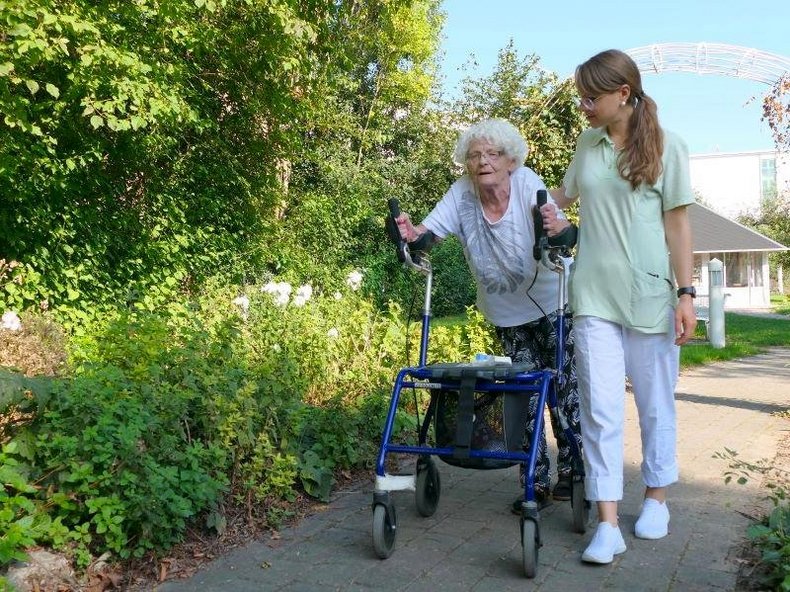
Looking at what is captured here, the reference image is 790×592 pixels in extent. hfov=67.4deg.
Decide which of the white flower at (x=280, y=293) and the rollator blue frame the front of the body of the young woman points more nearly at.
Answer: the rollator blue frame

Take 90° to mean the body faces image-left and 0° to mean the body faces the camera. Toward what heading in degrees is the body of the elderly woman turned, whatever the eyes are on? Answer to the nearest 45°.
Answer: approximately 0°

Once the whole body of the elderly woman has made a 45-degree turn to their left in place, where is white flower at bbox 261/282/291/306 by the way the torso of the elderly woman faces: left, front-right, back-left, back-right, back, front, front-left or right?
back

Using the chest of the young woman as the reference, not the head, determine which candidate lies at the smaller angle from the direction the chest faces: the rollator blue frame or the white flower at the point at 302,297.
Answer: the rollator blue frame

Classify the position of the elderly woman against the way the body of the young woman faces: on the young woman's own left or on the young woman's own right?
on the young woman's own right

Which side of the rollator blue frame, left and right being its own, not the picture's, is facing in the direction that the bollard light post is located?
back

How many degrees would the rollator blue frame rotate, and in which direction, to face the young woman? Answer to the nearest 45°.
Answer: approximately 135° to its left

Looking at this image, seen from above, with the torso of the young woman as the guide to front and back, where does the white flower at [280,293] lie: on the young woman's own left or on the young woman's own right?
on the young woman's own right

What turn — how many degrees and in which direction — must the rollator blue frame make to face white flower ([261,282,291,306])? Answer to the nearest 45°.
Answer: approximately 90° to its right

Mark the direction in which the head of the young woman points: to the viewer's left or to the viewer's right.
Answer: to the viewer's left

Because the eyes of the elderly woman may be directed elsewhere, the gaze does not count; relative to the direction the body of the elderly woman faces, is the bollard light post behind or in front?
behind

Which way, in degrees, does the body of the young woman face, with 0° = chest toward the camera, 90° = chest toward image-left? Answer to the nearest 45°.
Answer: approximately 45°

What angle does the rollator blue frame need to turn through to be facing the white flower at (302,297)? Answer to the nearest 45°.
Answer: approximately 90° to its right

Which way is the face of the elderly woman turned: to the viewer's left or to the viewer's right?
to the viewer's left

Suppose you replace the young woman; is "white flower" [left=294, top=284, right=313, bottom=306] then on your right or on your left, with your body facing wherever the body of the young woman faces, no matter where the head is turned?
on your right

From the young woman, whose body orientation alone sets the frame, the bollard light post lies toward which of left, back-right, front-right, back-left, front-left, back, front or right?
back-right
